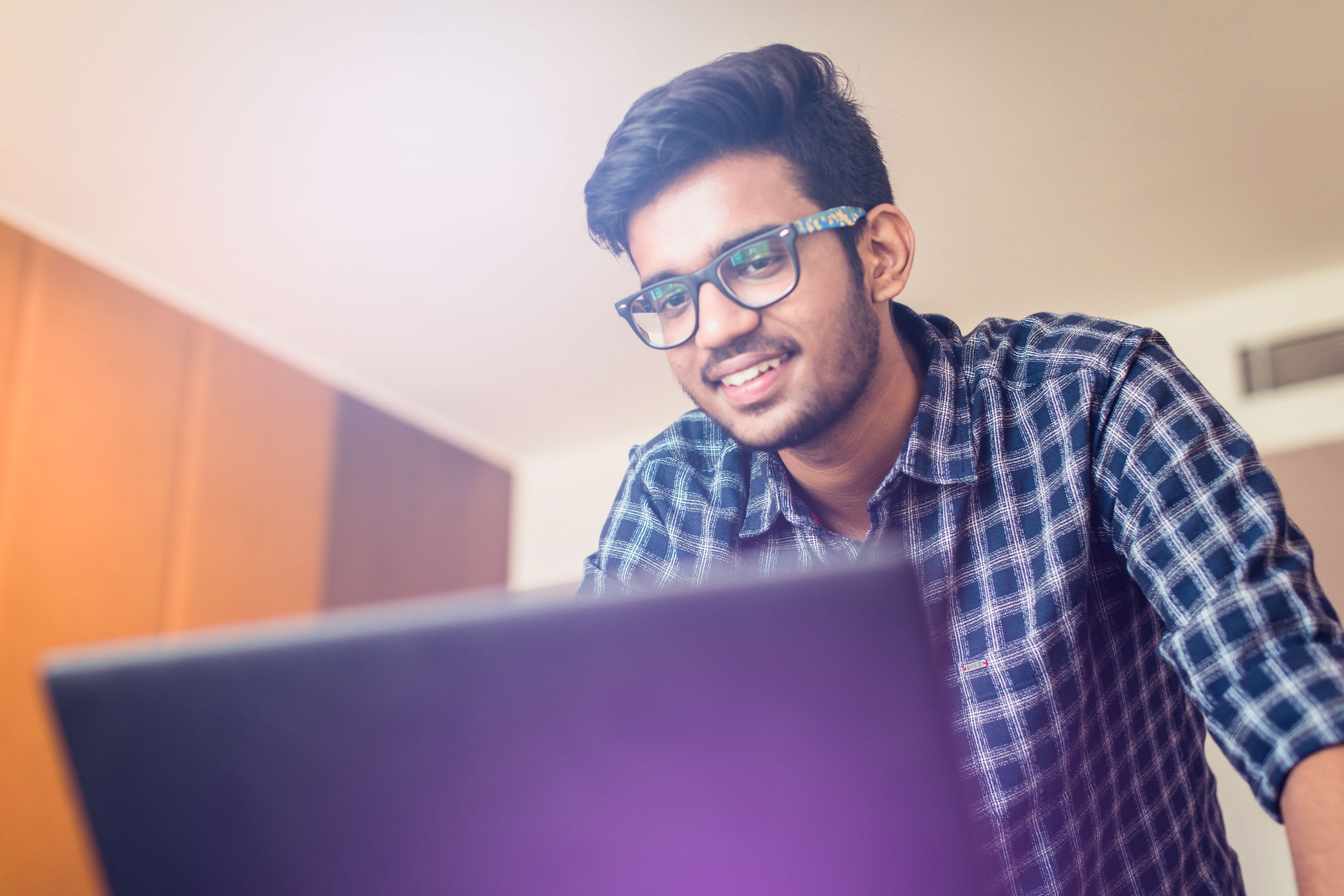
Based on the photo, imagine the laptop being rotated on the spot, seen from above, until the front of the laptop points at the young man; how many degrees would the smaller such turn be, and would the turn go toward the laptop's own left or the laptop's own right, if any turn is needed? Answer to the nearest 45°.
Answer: approximately 45° to the laptop's own right

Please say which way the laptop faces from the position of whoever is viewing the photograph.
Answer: facing away from the viewer

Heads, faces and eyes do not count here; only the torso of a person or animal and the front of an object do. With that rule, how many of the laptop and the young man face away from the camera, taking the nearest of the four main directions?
1

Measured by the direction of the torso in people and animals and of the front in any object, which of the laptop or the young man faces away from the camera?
the laptop

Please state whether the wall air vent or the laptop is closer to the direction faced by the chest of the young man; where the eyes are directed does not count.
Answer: the laptop

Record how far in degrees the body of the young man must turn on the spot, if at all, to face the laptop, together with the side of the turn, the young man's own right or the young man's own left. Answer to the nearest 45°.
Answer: approximately 45° to the young man's own left

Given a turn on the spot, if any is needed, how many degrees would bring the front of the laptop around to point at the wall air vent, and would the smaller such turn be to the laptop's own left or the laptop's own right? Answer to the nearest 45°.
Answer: approximately 45° to the laptop's own right

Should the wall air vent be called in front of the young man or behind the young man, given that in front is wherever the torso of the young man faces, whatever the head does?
behind
